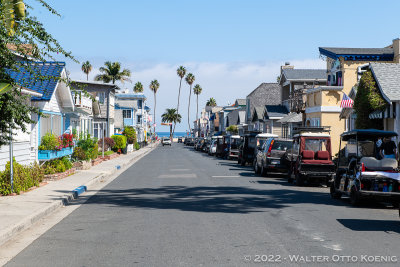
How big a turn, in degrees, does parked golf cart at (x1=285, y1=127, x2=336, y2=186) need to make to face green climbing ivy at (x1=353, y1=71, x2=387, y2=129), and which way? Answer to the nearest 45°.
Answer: approximately 45° to its right

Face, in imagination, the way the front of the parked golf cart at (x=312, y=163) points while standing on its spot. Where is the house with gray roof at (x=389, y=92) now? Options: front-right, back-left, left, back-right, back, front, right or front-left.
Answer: front-right

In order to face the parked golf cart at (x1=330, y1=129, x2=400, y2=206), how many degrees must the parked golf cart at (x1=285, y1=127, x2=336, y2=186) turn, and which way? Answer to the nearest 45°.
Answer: approximately 180°

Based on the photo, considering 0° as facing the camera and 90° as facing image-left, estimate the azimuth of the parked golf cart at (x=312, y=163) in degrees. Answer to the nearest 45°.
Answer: approximately 180°

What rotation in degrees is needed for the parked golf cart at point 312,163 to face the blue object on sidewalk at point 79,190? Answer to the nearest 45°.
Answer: approximately 135° to its left

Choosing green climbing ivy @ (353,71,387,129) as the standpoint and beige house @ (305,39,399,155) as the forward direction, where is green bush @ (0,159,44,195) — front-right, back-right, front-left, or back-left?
back-left

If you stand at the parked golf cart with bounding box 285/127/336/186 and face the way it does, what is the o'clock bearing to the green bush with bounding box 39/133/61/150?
The green bush is roughly at 9 o'clock from the parked golf cart.
